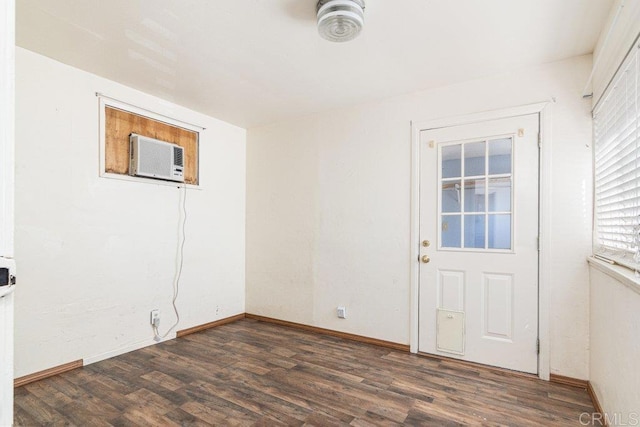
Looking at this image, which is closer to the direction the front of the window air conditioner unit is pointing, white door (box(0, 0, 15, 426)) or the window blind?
the window blind

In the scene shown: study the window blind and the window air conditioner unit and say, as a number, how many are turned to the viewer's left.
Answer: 1

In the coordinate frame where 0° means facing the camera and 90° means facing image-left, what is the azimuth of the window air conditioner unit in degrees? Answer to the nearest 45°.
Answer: approximately 315°

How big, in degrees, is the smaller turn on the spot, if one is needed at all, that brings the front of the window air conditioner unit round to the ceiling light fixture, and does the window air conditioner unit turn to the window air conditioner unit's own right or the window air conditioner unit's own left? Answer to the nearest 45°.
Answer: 0° — it already faces it

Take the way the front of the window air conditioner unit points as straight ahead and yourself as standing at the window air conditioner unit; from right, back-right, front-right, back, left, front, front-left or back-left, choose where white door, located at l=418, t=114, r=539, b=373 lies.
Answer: front

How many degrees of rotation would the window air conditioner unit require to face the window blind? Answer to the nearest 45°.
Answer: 0° — it already faces it

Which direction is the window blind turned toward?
to the viewer's left
